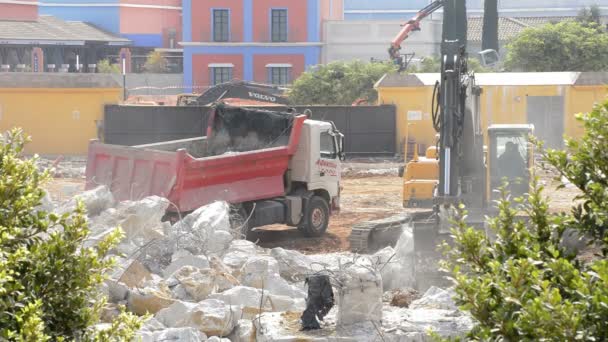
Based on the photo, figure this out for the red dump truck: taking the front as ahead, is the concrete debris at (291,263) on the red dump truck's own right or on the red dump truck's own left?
on the red dump truck's own right

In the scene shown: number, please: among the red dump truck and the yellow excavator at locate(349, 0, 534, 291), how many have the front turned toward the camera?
1

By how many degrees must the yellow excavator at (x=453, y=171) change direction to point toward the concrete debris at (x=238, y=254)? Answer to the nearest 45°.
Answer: approximately 45° to its right

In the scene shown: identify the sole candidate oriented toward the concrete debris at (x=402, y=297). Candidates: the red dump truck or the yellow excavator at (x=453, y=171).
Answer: the yellow excavator

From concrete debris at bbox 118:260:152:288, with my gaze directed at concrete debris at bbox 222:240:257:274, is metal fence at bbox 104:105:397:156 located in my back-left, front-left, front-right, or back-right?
front-left

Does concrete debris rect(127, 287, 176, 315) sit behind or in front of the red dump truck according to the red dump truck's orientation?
behind

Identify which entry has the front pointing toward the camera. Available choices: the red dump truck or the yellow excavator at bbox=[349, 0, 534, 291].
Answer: the yellow excavator

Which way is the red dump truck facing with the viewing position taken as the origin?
facing away from the viewer and to the right of the viewer

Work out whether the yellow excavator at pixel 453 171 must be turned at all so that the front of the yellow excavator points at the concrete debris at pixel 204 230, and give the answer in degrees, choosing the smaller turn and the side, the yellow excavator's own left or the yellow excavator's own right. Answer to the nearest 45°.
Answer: approximately 45° to the yellow excavator's own right

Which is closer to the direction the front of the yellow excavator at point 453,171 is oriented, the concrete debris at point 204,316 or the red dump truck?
the concrete debris

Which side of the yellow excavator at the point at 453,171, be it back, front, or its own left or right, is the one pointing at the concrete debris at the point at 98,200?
right

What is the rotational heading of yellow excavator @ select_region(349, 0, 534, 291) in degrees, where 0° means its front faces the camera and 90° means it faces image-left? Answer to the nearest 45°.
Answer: approximately 0°

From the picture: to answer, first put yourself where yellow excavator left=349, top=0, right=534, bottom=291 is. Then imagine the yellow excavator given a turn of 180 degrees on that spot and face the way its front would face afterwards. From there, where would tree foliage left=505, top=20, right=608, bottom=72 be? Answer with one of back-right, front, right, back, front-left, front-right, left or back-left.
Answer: front

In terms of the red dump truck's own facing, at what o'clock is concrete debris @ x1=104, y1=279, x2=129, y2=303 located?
The concrete debris is roughly at 5 o'clock from the red dump truck.
